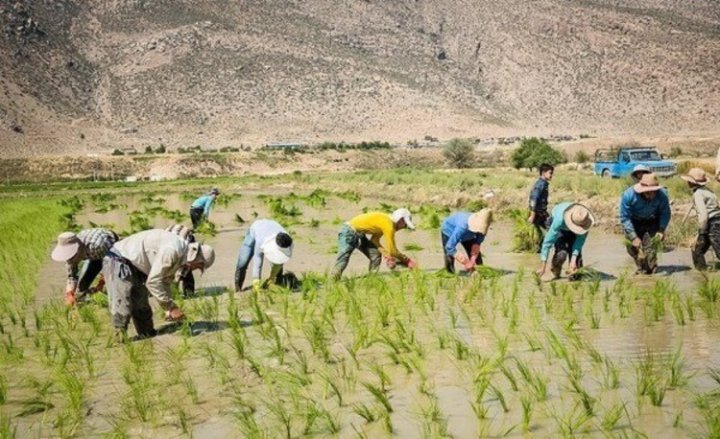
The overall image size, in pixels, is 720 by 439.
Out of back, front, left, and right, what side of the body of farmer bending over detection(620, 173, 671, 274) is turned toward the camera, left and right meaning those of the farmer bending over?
front

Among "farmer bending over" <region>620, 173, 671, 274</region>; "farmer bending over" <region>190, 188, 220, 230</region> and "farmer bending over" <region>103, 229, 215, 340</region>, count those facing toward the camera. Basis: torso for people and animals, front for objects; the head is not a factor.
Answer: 1

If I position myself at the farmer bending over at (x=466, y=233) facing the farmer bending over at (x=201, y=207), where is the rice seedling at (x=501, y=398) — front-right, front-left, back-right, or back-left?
back-left

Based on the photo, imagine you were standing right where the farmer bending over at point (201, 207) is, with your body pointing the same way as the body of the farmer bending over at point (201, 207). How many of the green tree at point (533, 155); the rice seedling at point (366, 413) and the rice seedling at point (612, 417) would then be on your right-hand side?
2

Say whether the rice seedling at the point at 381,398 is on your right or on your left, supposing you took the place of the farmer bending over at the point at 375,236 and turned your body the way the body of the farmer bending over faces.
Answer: on your right

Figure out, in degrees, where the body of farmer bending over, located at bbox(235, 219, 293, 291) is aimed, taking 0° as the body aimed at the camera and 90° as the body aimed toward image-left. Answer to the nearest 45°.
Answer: approximately 315°

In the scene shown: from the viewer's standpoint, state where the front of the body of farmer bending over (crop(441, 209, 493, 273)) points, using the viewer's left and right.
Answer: facing the viewer and to the right of the viewer

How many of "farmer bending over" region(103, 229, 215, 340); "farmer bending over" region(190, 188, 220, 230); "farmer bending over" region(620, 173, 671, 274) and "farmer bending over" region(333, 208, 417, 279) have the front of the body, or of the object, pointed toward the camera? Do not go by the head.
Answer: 1

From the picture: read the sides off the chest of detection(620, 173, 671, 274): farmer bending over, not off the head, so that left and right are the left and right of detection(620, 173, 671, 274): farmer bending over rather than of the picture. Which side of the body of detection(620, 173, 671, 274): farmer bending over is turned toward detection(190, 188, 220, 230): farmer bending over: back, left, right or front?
right

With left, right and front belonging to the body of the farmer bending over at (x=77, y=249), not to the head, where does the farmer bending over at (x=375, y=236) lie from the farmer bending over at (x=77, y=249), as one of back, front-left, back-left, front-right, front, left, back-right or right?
back-left

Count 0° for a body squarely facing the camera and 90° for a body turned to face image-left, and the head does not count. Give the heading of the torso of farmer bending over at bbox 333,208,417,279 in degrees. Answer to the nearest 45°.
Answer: approximately 270°

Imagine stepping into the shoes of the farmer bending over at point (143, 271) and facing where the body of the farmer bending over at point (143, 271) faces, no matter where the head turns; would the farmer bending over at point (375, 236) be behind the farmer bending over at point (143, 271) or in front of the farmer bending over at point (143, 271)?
in front

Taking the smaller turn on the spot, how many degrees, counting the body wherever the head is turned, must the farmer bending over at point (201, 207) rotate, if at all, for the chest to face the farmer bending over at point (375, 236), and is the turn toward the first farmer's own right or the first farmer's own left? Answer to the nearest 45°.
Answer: approximately 90° to the first farmer's own right

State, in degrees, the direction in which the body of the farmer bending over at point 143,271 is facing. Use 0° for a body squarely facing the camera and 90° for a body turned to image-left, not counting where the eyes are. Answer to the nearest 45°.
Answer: approximately 270°

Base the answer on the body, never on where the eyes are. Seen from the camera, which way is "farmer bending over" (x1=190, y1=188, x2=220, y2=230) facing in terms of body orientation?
to the viewer's right

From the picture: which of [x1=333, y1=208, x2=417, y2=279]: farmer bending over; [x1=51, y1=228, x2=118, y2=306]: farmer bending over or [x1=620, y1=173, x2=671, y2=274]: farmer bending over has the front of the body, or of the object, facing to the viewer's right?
[x1=333, y1=208, x2=417, y2=279]: farmer bending over

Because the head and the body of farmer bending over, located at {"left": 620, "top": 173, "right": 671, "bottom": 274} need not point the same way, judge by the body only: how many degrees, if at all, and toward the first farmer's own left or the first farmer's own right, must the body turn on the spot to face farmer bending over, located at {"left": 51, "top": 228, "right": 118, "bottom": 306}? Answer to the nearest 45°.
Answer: approximately 45° to the first farmer's own right

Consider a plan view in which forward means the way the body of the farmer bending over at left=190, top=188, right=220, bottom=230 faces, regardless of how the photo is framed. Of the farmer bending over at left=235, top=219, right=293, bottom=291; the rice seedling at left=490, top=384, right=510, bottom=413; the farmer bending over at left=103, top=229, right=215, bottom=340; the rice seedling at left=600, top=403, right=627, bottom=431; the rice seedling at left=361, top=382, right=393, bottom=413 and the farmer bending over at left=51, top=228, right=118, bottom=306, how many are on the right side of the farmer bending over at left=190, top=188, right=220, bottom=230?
6
